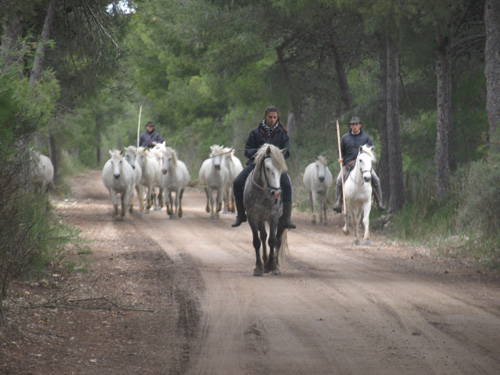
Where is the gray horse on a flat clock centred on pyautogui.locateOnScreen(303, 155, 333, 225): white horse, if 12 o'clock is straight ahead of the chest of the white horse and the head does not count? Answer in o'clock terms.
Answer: The gray horse is roughly at 12 o'clock from the white horse.

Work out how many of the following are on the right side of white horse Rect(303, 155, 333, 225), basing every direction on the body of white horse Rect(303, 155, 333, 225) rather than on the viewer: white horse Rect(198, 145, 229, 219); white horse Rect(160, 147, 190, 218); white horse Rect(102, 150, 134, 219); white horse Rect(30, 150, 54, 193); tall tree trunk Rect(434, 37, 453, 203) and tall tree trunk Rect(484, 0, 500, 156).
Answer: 4

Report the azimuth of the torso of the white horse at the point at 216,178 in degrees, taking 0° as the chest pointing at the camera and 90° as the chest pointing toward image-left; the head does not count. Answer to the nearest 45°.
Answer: approximately 0°

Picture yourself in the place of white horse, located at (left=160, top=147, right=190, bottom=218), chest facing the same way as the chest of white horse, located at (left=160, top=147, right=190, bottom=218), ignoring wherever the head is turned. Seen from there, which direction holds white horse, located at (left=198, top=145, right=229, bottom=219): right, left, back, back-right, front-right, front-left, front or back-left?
left

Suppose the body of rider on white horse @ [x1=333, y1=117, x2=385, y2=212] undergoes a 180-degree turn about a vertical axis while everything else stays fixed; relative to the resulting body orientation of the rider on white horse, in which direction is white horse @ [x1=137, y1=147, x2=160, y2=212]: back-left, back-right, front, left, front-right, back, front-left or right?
front-left

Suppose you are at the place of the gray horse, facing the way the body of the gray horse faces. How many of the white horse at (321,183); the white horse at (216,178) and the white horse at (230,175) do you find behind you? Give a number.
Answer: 3

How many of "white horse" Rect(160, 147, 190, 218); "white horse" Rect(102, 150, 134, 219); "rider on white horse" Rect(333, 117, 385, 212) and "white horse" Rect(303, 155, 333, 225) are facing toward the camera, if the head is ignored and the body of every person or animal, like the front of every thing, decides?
4

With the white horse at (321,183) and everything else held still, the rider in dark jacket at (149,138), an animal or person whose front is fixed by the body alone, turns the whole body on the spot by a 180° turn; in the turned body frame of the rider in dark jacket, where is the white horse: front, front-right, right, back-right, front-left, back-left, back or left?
back-right

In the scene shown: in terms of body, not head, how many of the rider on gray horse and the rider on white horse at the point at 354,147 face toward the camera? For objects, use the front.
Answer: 2

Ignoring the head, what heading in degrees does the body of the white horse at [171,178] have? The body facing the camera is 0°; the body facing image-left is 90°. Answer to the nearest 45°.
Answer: approximately 0°

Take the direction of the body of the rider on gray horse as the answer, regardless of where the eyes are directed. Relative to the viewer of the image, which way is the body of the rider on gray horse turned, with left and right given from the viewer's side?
facing the viewer

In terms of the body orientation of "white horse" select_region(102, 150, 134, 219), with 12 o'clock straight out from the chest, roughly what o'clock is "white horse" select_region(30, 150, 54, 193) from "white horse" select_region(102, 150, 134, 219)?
"white horse" select_region(30, 150, 54, 193) is roughly at 5 o'clock from "white horse" select_region(102, 150, 134, 219).

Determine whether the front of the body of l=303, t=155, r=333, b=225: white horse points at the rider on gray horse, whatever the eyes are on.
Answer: yes
